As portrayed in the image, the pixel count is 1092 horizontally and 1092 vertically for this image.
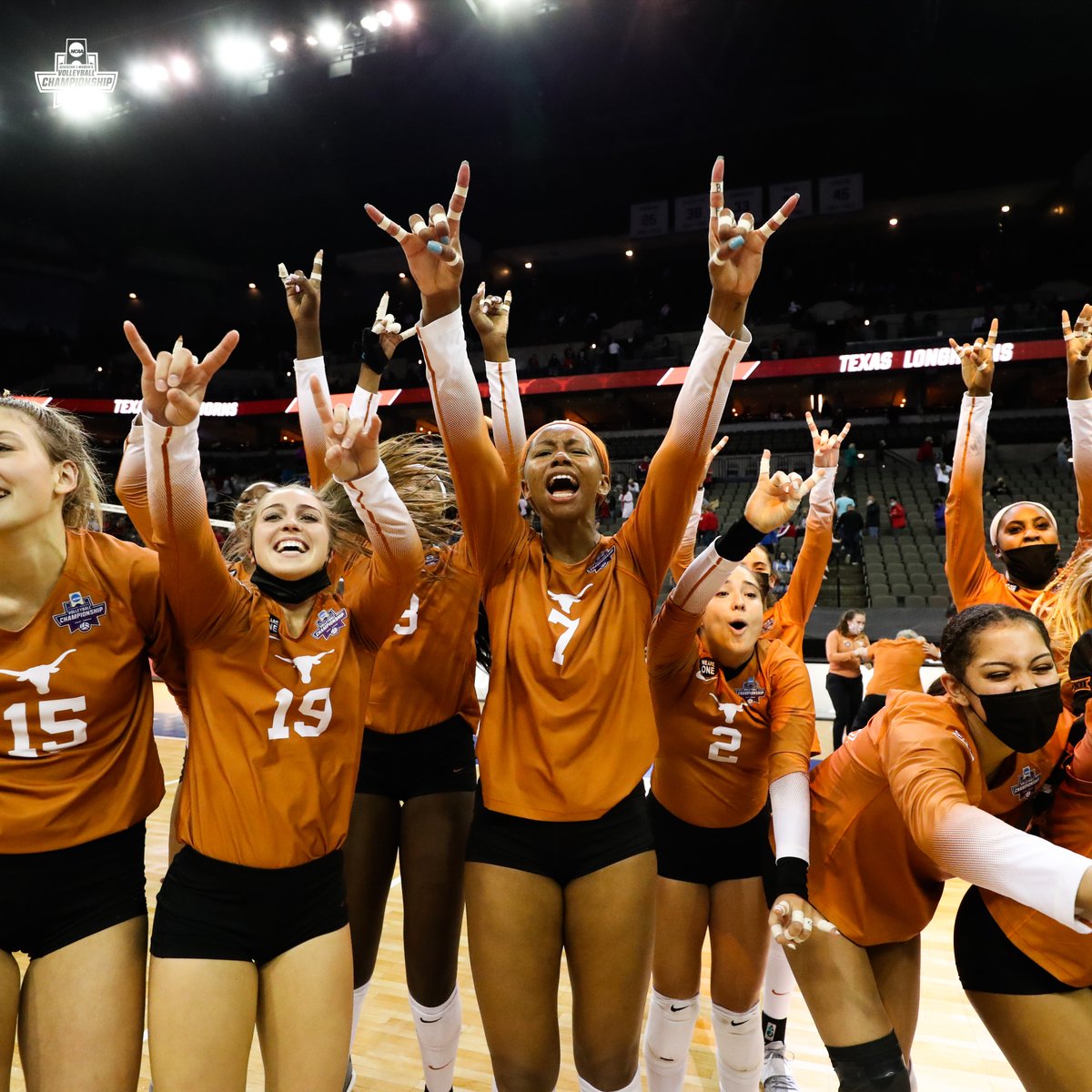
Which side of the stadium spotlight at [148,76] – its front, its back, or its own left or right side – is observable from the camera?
front

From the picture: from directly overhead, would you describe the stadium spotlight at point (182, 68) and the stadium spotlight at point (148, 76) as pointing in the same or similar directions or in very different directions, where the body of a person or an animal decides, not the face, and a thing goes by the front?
same or similar directions

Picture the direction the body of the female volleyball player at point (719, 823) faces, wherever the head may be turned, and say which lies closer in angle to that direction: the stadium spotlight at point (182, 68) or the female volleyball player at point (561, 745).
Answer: the female volleyball player

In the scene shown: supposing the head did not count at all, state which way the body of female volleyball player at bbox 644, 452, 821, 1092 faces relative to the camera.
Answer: toward the camera

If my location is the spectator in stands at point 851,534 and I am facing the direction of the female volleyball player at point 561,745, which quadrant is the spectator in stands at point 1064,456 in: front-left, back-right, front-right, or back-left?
back-left

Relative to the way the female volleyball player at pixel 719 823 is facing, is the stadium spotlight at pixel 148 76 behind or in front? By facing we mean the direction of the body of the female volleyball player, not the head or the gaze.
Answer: behind

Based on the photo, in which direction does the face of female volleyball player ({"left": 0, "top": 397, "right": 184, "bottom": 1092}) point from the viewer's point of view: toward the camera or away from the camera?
toward the camera

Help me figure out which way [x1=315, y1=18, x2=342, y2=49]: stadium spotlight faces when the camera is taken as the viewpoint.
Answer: facing the viewer

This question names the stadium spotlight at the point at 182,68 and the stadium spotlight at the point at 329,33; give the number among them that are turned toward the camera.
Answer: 2

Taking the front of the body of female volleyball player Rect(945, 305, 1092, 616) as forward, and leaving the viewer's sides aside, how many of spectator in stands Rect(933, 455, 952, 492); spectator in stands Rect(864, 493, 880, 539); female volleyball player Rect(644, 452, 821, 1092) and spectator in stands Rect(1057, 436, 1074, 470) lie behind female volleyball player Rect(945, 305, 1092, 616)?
3

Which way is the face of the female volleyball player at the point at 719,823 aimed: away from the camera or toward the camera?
toward the camera

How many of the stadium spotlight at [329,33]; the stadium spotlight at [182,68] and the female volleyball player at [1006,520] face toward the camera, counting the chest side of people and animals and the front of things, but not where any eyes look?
3

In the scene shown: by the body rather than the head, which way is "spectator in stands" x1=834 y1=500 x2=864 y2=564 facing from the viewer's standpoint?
away from the camera
